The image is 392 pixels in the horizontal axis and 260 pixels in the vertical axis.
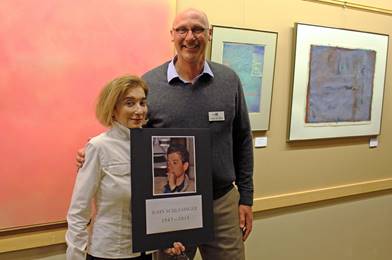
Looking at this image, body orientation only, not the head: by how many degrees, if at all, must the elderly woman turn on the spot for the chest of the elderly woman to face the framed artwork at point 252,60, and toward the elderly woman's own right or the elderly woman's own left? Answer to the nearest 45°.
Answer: approximately 90° to the elderly woman's own left

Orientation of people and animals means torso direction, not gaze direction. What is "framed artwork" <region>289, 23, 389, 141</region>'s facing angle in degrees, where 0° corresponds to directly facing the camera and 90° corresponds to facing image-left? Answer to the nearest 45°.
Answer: approximately 315°

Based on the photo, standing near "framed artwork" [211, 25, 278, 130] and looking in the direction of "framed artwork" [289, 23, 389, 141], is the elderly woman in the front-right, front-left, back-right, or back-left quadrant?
back-right

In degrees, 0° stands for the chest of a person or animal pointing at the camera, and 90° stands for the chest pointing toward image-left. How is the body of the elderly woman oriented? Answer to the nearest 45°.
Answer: approximately 315°

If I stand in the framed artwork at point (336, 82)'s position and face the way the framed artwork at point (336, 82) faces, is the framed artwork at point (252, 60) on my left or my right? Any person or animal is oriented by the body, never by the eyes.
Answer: on my right

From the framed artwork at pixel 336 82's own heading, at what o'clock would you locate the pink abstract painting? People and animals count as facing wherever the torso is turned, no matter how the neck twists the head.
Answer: The pink abstract painting is roughly at 3 o'clock from the framed artwork.

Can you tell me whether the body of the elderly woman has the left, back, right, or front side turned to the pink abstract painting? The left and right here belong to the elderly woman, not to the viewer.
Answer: back
